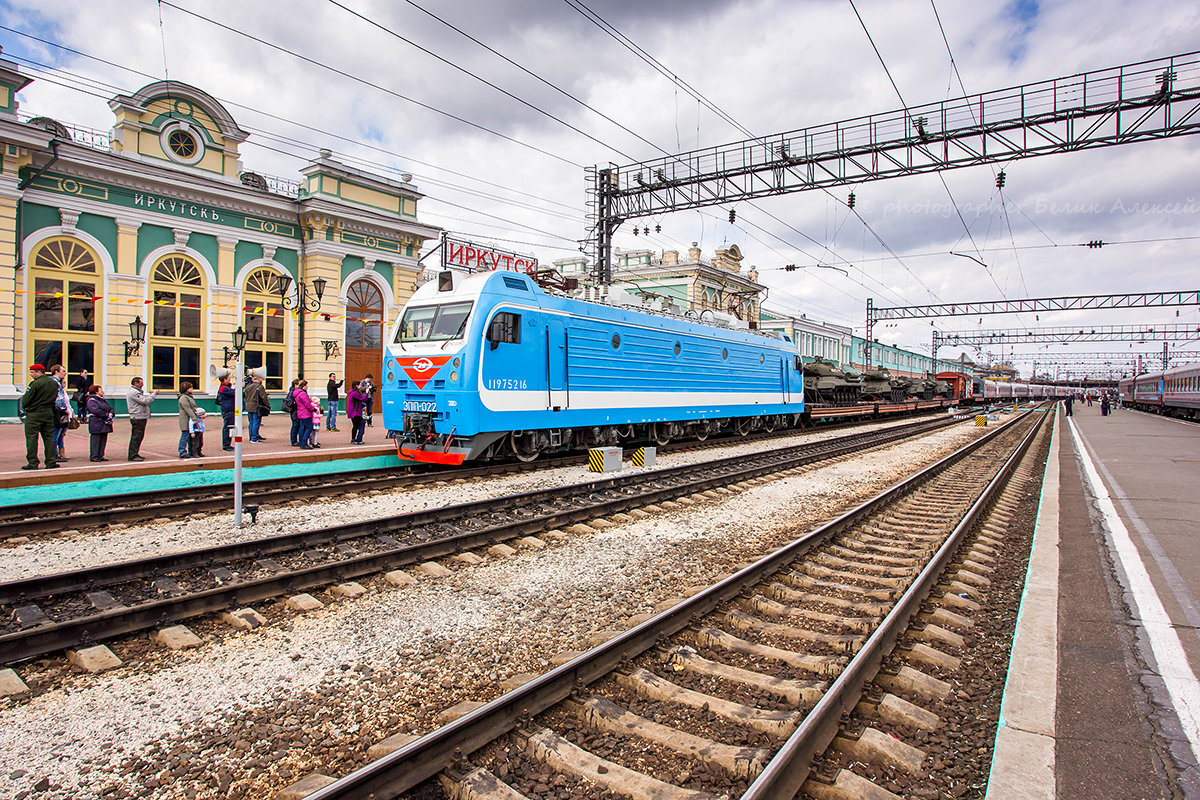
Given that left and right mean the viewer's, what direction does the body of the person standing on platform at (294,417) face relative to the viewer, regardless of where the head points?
facing to the right of the viewer

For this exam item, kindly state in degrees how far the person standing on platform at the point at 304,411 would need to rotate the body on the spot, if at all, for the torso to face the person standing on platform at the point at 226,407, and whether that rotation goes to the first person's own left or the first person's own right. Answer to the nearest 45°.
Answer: approximately 180°

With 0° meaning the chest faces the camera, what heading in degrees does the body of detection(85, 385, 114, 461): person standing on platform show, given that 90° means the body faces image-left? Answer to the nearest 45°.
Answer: approximately 270°

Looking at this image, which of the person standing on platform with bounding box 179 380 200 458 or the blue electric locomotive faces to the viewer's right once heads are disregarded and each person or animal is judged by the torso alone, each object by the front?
the person standing on platform

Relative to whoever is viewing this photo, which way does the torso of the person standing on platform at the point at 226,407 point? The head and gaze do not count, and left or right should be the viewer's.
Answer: facing to the right of the viewer

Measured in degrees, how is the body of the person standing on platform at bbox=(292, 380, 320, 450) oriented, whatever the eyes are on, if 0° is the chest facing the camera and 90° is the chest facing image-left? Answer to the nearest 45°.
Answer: approximately 270°

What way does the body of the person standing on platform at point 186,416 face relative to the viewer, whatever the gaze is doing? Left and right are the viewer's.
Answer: facing to the right of the viewer
